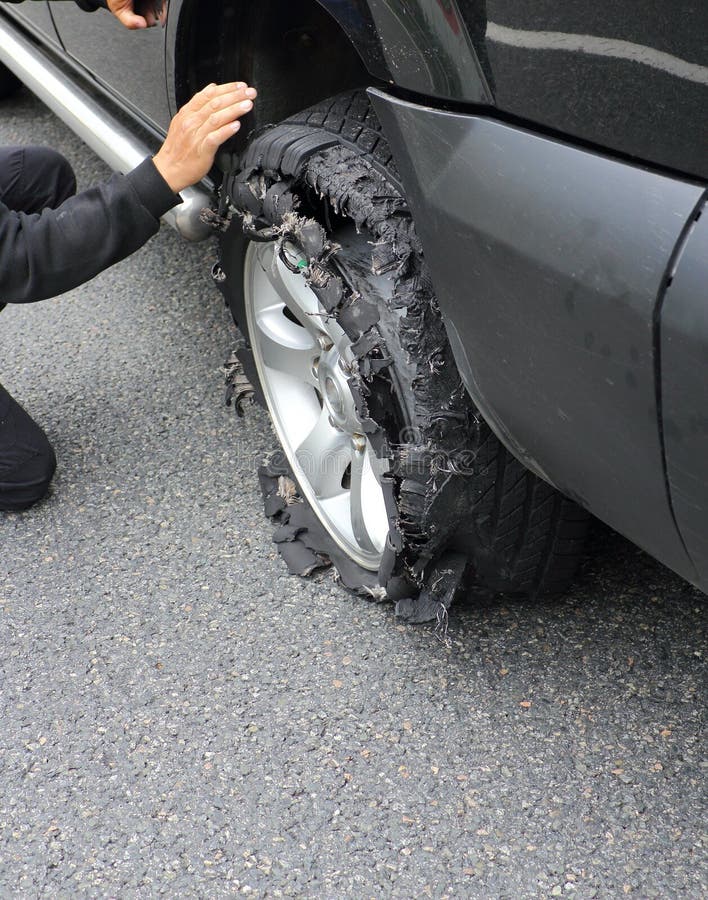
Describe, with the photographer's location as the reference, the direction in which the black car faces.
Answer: facing away from the viewer and to the left of the viewer
